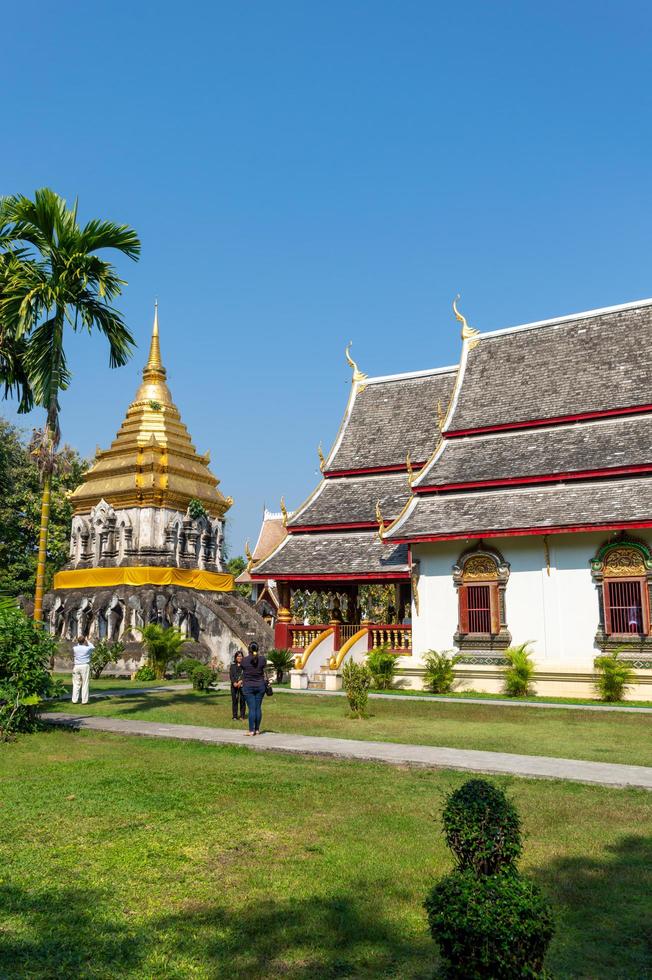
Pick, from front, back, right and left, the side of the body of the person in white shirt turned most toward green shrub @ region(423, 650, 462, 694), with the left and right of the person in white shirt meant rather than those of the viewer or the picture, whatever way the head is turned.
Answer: right

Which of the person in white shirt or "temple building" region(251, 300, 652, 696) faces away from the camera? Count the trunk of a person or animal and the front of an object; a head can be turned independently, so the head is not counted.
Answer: the person in white shirt

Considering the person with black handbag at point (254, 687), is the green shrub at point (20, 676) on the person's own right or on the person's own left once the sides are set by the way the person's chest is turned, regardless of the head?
on the person's own left

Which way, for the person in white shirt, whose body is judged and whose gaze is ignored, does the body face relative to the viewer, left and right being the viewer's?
facing away from the viewer

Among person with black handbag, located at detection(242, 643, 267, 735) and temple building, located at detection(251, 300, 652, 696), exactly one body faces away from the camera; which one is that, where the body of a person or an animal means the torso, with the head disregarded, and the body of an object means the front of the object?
the person with black handbag

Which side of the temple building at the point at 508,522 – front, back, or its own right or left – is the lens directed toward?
left

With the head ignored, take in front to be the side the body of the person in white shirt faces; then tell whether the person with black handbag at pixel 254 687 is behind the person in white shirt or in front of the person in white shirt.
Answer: behind

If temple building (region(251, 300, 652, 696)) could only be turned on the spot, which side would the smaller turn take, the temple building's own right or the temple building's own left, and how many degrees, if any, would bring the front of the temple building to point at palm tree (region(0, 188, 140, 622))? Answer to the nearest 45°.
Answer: approximately 45° to the temple building's own left

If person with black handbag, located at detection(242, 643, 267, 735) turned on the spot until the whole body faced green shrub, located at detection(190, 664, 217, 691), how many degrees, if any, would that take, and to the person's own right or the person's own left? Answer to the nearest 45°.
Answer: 0° — they already face it

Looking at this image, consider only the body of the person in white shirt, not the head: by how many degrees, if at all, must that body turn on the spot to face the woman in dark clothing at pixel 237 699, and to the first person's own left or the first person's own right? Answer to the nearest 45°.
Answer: approximately 135° to the first person's own right

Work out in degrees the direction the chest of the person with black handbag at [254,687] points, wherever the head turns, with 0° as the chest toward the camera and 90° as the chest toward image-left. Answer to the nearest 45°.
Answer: approximately 180°

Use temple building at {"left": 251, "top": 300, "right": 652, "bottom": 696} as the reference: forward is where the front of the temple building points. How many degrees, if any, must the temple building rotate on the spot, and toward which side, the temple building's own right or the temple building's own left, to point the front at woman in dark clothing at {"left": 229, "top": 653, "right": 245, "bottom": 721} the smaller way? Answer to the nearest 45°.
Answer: approximately 45° to the temple building's own left
